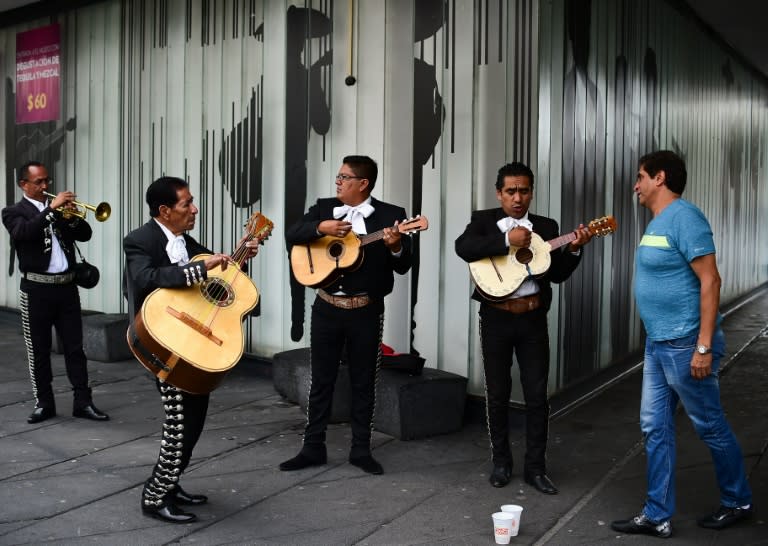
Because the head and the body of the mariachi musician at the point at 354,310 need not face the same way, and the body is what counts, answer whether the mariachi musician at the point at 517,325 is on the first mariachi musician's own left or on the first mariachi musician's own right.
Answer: on the first mariachi musician's own left

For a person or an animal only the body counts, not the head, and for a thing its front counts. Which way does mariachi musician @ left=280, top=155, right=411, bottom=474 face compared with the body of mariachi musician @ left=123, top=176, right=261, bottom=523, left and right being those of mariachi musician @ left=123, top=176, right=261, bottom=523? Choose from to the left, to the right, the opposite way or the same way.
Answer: to the right

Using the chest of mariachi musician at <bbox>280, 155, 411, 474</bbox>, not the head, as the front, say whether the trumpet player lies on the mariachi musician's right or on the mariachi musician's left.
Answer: on the mariachi musician's right

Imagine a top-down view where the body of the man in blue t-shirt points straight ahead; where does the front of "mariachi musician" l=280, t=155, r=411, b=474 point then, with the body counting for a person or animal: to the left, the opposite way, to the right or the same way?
to the left

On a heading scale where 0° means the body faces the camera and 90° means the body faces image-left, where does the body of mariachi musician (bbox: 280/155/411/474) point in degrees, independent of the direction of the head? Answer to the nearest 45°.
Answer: approximately 0°

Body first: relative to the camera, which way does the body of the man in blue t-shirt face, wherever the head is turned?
to the viewer's left

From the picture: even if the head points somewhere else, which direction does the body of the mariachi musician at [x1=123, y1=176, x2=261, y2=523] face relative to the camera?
to the viewer's right

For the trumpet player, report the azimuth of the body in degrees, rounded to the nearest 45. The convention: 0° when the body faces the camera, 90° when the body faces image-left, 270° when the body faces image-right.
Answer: approximately 315°

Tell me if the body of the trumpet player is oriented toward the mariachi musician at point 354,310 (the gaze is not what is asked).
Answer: yes
